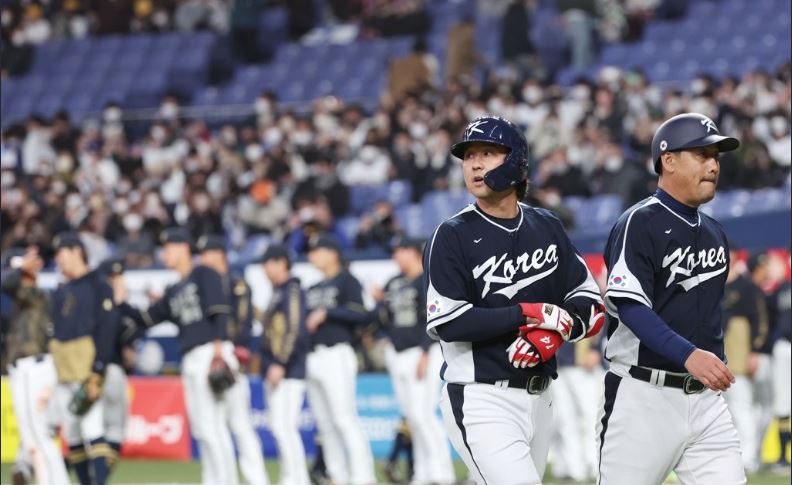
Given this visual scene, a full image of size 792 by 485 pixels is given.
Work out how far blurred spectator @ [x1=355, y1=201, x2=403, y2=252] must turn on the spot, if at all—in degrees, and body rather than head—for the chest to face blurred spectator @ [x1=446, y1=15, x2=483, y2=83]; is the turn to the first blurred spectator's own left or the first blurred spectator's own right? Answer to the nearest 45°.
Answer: approximately 180°

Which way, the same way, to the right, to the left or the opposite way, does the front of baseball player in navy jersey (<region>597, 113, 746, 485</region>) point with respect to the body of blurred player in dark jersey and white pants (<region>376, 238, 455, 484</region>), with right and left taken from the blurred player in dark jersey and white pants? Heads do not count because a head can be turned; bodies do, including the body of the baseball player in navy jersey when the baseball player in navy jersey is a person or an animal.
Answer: to the left

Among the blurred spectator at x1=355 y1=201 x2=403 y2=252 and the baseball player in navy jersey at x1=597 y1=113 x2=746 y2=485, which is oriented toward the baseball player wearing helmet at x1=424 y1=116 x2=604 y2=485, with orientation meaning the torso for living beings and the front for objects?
the blurred spectator

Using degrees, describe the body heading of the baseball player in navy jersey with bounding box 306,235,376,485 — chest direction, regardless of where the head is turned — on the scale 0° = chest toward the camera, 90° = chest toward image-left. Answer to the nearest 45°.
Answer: approximately 45°

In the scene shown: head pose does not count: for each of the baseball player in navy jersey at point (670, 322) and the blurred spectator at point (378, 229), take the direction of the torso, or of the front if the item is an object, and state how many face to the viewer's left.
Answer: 0

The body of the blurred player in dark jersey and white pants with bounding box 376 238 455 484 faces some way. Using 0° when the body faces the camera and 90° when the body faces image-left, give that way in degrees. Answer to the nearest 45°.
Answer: approximately 45°

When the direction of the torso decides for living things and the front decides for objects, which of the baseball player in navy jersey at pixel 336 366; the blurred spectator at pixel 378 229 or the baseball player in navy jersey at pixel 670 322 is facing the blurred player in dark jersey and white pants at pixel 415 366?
the blurred spectator

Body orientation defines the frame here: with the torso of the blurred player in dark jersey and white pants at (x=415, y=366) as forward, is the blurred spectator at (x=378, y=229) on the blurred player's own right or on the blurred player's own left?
on the blurred player's own right

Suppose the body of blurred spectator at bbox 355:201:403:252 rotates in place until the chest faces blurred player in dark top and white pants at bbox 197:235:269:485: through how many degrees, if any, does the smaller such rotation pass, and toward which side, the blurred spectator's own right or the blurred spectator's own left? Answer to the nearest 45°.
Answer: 0° — they already face them

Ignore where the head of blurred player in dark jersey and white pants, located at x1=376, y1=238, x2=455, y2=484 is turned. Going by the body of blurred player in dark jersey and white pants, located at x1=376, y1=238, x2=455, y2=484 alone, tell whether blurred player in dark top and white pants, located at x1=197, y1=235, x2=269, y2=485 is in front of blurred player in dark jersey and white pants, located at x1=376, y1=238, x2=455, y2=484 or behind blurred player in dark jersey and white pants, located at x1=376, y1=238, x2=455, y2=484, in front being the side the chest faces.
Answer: in front

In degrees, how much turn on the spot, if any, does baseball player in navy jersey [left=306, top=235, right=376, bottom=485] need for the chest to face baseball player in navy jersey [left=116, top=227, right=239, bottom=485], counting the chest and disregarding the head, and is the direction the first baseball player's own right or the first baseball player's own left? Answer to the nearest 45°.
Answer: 0° — they already face them
